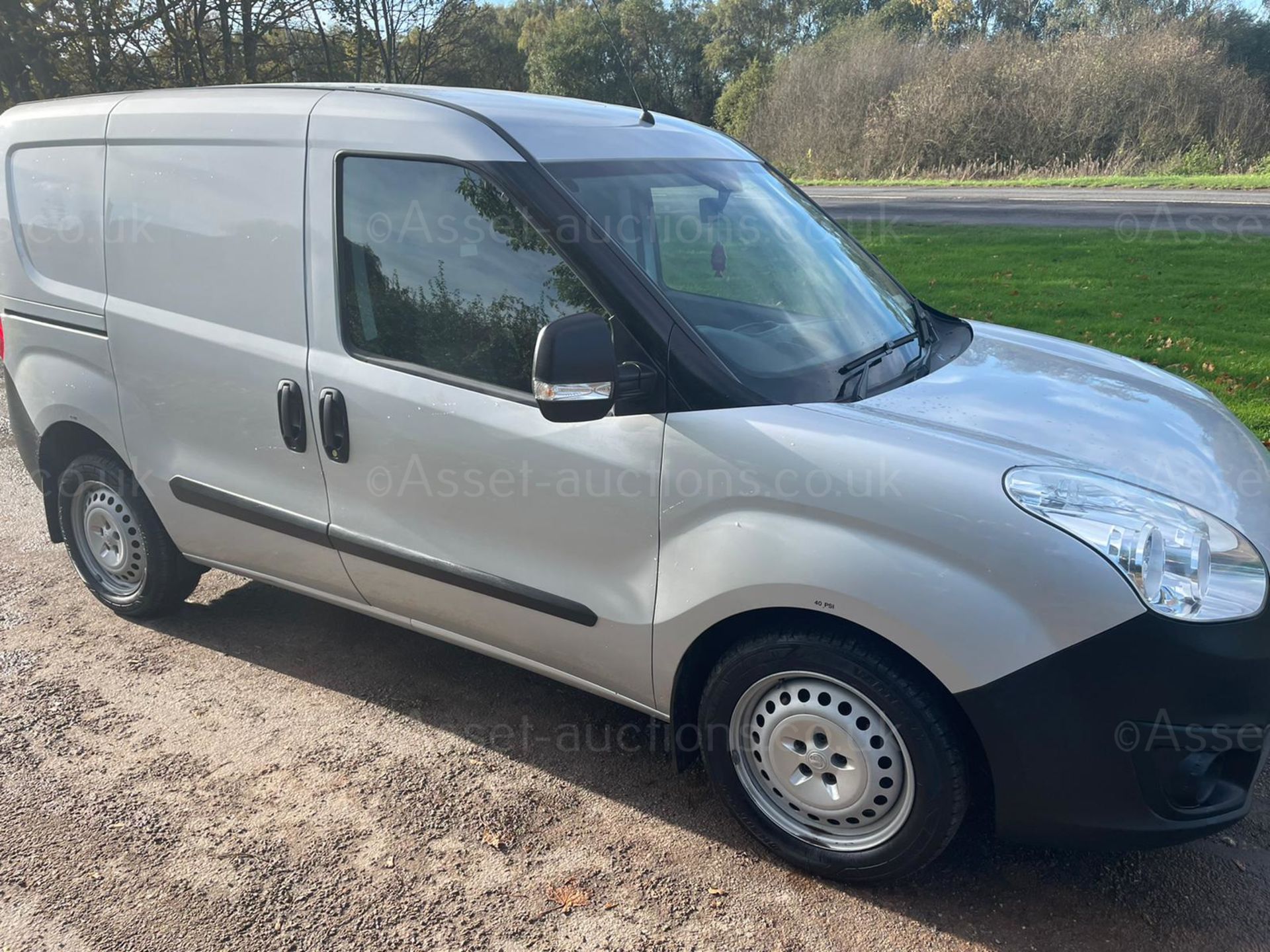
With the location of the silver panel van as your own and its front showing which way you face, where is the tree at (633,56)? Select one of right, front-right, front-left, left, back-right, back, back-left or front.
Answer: back-left

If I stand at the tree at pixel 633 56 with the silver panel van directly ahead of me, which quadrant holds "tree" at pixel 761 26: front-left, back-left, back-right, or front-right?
back-left

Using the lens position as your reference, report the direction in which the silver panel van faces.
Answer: facing the viewer and to the right of the viewer

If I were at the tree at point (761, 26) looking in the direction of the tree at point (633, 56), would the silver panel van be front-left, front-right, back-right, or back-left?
front-left

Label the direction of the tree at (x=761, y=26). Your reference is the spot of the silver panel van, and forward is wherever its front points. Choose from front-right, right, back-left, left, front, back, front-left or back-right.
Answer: back-left
